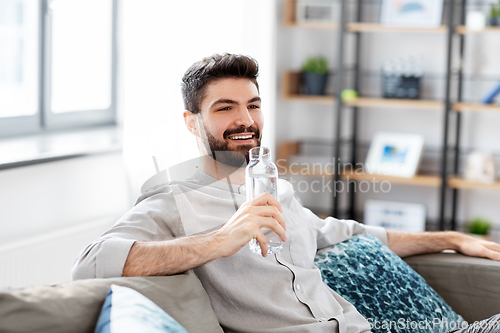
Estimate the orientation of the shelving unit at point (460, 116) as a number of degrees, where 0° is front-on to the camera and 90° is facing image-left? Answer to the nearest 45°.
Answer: approximately 0°

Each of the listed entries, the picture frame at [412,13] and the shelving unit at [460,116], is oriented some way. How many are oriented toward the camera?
2

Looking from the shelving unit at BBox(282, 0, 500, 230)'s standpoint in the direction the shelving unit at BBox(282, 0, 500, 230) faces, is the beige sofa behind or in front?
in front

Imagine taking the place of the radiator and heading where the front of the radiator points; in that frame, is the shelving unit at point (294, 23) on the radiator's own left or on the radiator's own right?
on the radiator's own left

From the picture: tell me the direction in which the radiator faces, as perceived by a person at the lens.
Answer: facing the viewer and to the right of the viewer

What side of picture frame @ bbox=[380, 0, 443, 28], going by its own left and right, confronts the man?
front
